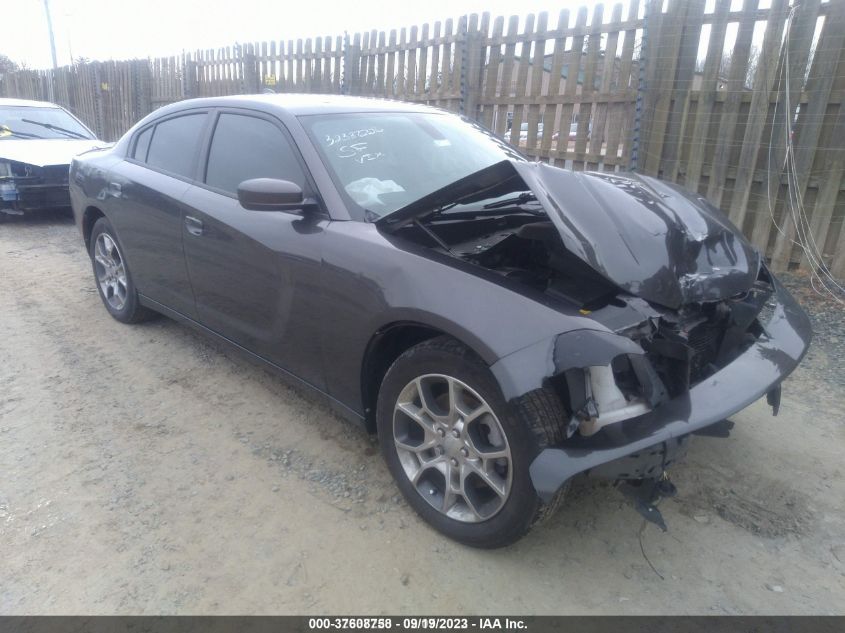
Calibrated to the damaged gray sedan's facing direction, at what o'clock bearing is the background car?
The background car is roughly at 6 o'clock from the damaged gray sedan.

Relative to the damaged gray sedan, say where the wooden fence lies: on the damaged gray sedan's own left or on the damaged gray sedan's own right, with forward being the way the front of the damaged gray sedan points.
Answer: on the damaged gray sedan's own left

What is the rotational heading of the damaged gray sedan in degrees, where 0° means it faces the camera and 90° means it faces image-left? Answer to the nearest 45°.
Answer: approximately 315°
